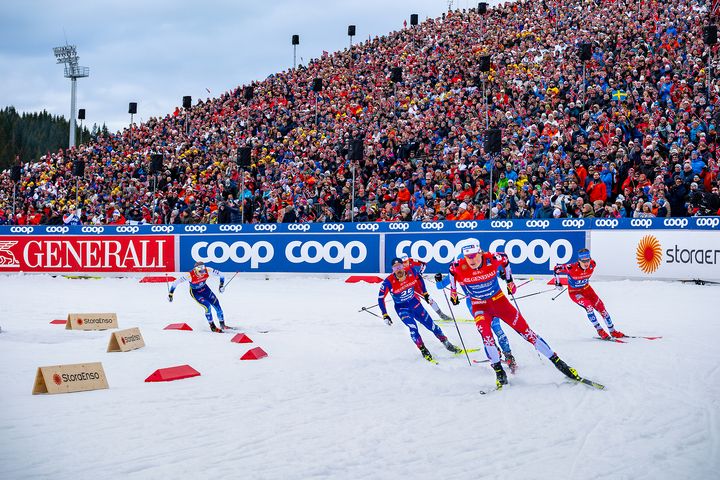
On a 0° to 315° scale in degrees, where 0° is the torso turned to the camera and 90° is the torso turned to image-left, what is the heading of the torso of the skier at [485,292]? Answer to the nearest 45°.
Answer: approximately 0°

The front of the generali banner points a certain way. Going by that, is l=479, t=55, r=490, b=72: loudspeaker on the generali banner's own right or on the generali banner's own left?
on the generali banner's own left

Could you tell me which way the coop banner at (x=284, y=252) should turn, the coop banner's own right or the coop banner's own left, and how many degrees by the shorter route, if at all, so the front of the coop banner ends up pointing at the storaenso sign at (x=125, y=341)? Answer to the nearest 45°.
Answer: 0° — it already faces it

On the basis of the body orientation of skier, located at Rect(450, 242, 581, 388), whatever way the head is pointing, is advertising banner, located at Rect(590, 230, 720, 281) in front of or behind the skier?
behind

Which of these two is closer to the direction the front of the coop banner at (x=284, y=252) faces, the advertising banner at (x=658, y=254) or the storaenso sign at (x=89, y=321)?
the storaenso sign

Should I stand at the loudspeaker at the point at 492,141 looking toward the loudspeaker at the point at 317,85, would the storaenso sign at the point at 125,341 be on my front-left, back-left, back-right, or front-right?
back-left
